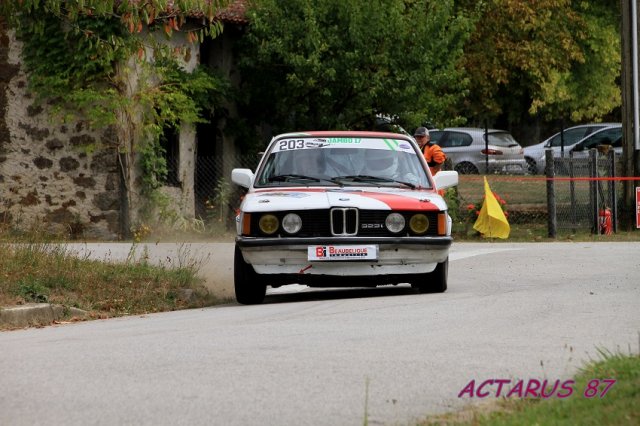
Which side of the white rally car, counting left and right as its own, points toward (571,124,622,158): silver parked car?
back

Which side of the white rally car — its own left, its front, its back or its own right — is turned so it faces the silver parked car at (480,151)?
back

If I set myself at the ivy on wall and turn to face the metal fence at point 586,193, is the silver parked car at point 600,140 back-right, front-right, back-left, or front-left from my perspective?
front-left

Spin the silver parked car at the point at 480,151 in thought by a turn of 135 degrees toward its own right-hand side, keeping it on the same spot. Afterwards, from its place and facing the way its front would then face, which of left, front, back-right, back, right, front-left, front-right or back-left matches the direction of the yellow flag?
right

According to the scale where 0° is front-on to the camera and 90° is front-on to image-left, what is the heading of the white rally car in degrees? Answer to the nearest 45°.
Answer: approximately 0°

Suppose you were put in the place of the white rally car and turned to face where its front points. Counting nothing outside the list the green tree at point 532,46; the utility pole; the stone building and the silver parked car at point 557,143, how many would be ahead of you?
0

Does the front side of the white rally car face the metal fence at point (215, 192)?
no

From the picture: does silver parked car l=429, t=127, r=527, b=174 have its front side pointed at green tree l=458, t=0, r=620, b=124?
no

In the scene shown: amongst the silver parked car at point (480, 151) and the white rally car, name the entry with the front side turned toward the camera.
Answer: the white rally car

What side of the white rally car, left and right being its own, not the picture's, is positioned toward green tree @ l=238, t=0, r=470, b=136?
back

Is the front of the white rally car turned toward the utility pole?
no

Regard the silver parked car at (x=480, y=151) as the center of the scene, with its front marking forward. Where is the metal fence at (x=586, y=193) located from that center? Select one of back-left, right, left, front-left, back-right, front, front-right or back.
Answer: back-left
